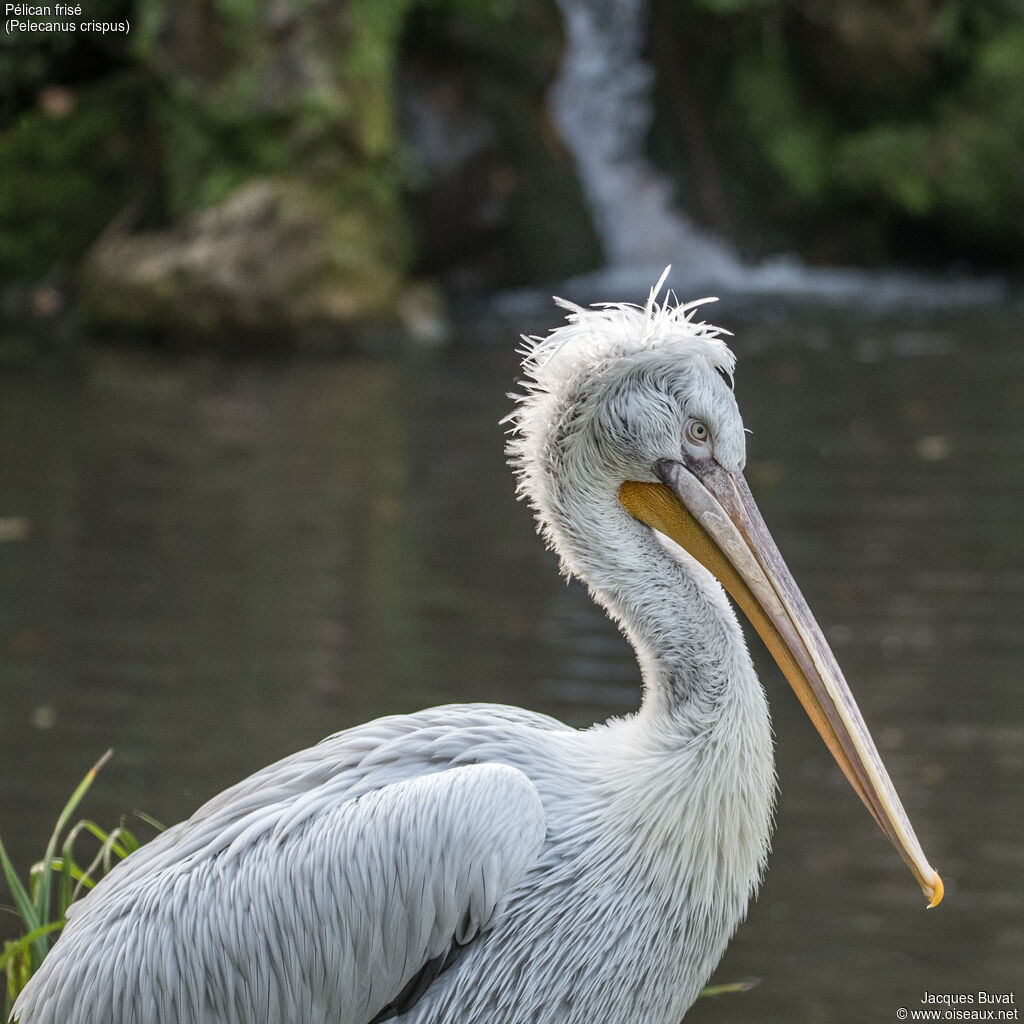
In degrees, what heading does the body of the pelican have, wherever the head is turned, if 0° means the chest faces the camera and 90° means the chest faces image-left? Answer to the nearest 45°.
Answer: approximately 270°

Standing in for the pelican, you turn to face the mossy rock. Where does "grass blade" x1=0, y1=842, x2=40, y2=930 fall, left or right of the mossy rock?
left

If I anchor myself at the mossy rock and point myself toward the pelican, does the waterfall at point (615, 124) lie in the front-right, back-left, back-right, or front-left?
back-left

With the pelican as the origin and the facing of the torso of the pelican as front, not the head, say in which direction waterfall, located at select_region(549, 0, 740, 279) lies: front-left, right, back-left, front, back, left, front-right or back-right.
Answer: left

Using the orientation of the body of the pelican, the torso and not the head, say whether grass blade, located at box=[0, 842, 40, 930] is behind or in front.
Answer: behind

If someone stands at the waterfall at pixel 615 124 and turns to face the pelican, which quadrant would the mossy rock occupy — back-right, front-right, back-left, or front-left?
front-right

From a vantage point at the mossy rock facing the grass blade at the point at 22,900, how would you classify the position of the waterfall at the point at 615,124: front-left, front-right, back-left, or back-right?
back-left

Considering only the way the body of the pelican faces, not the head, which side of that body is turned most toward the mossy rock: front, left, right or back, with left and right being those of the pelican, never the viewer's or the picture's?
left

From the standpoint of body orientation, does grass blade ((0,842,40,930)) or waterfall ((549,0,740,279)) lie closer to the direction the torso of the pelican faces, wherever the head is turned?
the waterfall
